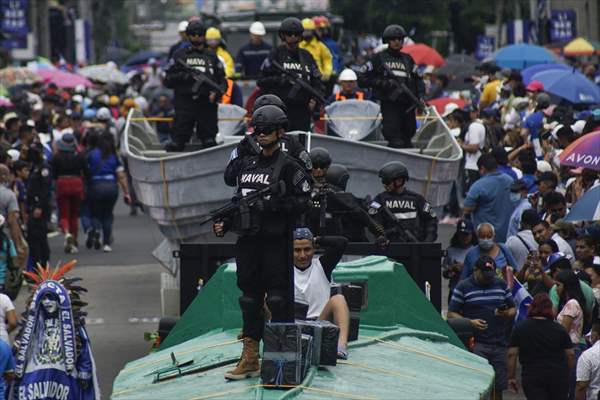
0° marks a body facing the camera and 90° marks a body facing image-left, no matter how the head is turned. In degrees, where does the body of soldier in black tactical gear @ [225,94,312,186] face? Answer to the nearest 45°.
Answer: approximately 0°

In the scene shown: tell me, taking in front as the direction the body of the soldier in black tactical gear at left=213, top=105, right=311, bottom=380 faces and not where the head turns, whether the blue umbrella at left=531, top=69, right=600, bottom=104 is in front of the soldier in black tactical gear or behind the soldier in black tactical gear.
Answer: behind

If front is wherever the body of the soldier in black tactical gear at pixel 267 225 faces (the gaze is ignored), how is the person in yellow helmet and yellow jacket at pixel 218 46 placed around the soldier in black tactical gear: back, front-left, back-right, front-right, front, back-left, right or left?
back-right
